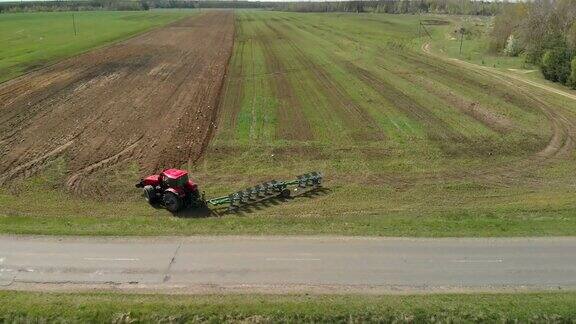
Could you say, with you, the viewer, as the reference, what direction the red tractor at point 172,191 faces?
facing away from the viewer and to the left of the viewer

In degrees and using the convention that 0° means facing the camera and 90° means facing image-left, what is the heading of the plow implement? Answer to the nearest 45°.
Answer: approximately 45°

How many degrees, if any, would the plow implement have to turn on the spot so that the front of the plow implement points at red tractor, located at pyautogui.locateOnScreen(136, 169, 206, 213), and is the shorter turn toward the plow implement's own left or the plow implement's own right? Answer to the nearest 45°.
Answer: approximately 45° to the plow implement's own right
